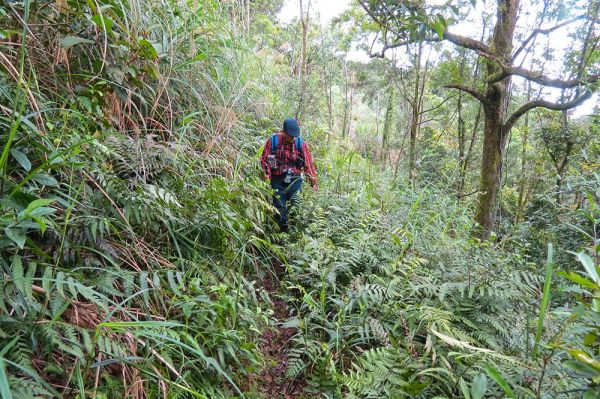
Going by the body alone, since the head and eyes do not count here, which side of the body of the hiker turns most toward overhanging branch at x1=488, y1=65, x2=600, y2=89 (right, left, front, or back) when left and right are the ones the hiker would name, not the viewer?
left

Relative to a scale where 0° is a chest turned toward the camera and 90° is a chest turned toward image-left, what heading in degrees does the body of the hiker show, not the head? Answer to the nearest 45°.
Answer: approximately 0°

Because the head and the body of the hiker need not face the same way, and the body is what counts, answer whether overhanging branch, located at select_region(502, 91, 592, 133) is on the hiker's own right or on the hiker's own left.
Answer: on the hiker's own left
